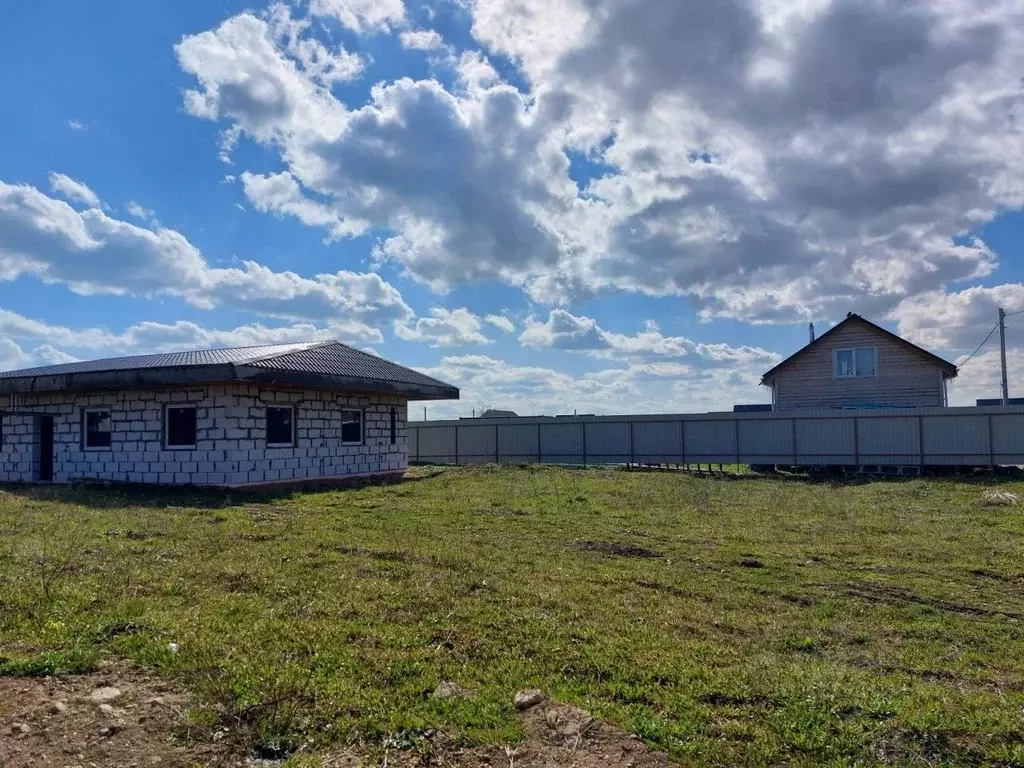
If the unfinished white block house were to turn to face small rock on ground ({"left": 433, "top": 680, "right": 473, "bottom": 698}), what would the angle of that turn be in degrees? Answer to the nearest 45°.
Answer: approximately 45° to its left

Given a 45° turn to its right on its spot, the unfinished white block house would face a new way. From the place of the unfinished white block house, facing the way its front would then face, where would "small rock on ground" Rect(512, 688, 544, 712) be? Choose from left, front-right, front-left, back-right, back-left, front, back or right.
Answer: left

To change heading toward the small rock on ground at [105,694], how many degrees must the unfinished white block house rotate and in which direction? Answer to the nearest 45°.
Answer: approximately 45° to its left

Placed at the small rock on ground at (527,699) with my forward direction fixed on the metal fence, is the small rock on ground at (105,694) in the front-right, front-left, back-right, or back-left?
back-left

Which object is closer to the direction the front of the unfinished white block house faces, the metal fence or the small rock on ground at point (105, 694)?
the small rock on ground

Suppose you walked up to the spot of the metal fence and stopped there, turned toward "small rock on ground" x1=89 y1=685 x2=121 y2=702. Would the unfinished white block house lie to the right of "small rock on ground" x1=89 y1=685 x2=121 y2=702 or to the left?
right
